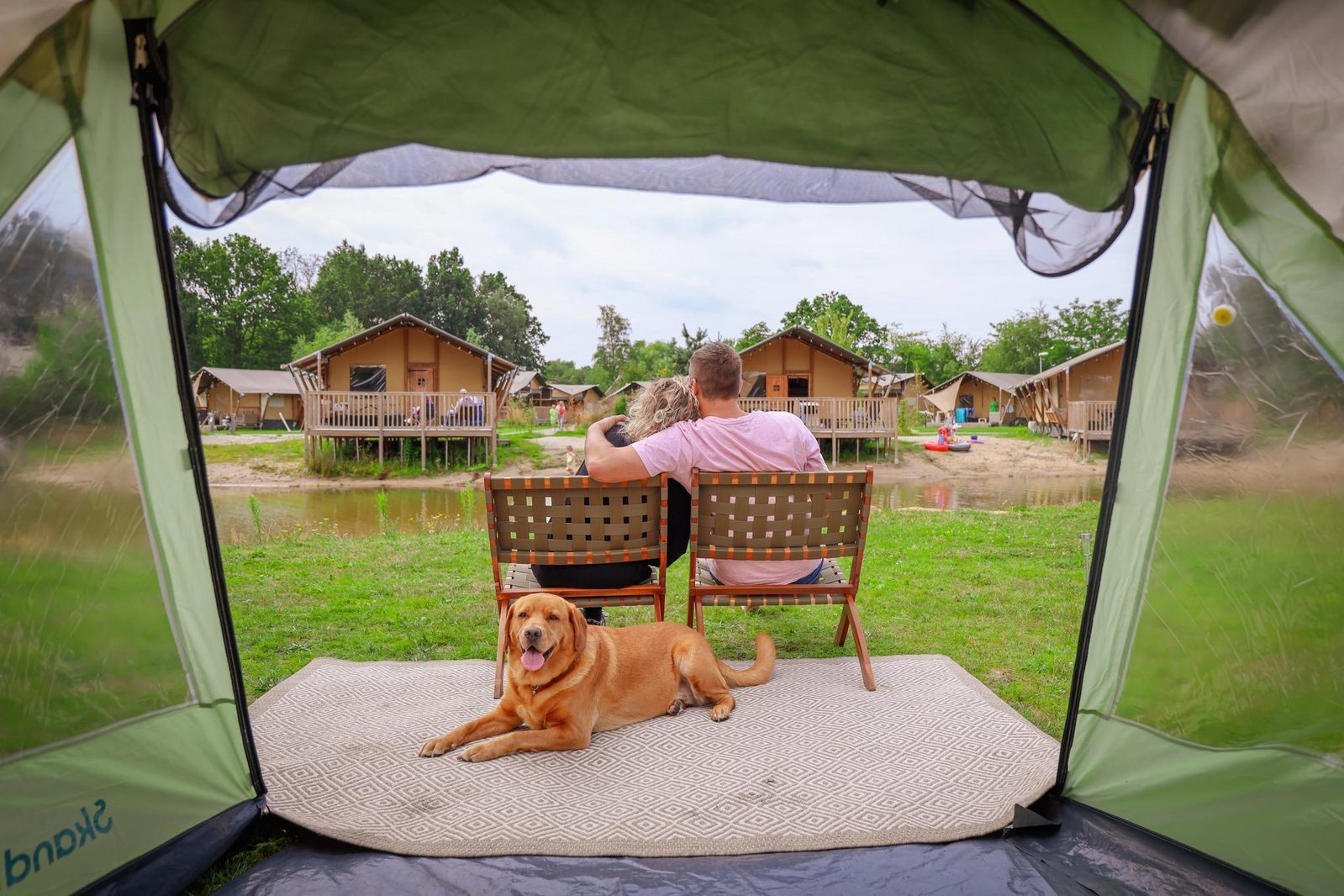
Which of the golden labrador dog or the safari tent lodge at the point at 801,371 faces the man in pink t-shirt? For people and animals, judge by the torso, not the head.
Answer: the safari tent lodge

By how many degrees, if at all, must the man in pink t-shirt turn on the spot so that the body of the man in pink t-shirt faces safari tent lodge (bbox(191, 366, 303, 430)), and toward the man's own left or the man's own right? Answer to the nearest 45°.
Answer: approximately 45° to the man's own left

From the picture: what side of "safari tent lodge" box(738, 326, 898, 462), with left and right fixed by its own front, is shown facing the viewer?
front

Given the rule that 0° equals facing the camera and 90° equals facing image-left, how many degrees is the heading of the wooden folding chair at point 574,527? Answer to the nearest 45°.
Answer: approximately 180°

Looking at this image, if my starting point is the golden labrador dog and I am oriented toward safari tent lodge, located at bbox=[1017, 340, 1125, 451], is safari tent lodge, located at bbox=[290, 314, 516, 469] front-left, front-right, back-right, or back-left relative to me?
front-left

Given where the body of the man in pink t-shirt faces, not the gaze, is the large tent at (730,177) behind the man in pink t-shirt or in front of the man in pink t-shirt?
behind

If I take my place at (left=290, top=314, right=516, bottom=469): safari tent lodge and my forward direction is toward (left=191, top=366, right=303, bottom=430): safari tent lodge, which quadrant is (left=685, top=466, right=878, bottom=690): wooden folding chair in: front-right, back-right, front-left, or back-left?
back-left

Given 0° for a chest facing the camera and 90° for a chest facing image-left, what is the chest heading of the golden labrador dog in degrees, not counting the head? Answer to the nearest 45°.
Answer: approximately 45°

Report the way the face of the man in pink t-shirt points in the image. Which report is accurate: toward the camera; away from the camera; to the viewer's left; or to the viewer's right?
away from the camera

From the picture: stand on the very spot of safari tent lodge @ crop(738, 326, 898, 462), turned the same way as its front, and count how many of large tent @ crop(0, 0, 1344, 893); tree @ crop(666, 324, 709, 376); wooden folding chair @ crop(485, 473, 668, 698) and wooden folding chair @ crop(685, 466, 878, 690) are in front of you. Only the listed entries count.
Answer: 3

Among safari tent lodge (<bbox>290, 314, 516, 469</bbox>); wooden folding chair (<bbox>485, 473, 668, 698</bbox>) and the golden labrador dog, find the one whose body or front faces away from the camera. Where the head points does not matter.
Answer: the wooden folding chair

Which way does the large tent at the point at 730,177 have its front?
away from the camera

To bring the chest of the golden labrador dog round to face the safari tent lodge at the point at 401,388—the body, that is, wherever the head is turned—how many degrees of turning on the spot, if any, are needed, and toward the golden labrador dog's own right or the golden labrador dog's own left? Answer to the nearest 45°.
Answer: approximately 135° to the golden labrador dog's own right

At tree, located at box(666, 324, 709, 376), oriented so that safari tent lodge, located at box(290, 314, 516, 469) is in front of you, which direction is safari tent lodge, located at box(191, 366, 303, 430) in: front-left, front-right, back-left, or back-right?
front-right

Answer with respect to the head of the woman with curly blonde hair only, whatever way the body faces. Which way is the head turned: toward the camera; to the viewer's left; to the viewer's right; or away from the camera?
away from the camera

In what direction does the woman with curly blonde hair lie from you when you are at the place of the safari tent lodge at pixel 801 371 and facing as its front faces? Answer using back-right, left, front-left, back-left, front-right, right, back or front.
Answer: front

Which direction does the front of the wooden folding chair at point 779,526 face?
away from the camera

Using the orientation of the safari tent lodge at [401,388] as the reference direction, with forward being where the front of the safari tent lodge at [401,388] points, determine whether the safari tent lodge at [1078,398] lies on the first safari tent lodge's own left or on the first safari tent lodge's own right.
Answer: on the first safari tent lodge's own left

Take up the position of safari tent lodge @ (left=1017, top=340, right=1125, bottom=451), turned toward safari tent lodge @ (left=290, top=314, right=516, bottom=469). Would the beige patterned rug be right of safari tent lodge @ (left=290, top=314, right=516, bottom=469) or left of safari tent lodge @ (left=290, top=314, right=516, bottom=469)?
left

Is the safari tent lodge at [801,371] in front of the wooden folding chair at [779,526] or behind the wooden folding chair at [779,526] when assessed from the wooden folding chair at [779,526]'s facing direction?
in front
